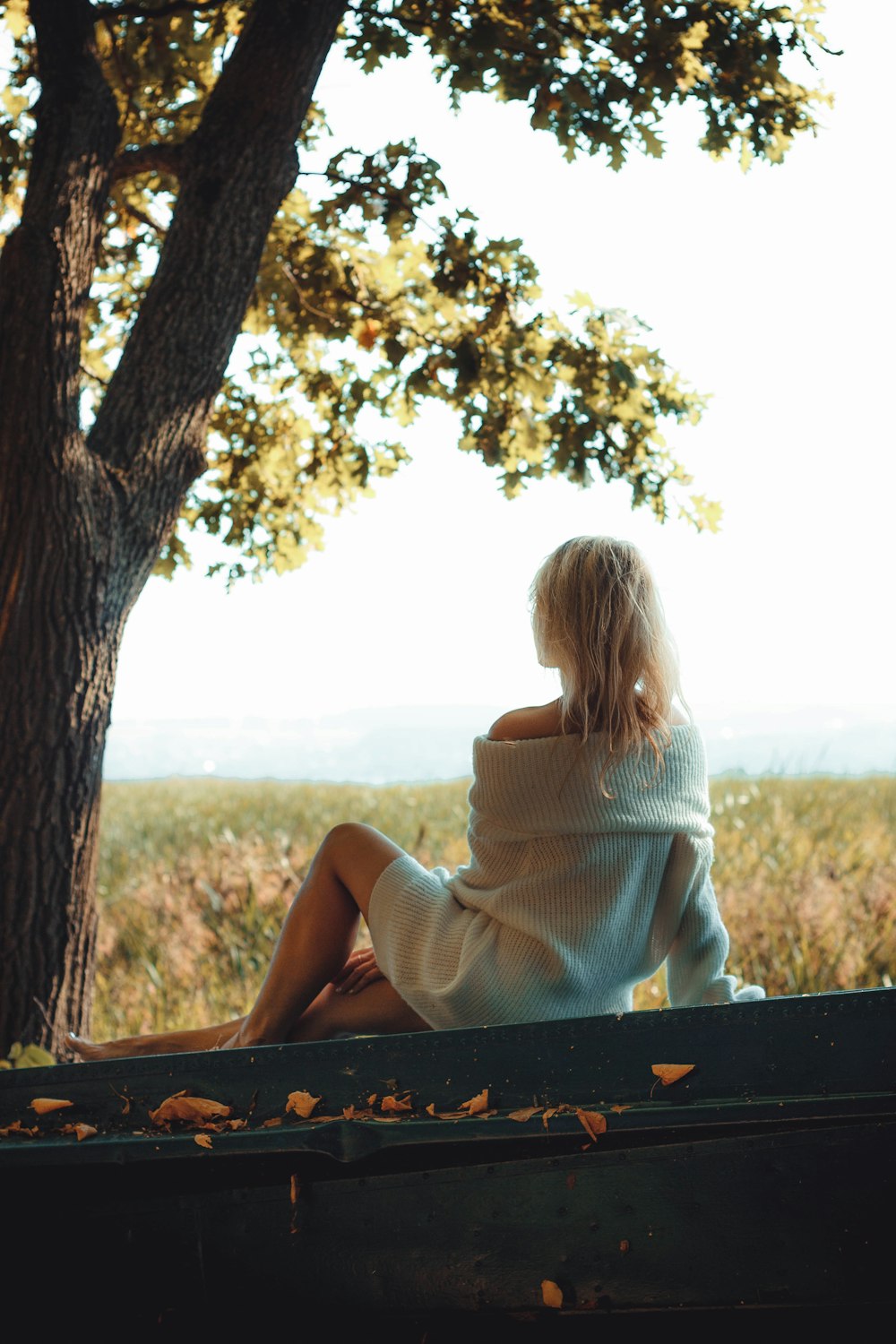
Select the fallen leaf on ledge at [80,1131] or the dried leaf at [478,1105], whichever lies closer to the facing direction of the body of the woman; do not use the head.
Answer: the fallen leaf on ledge

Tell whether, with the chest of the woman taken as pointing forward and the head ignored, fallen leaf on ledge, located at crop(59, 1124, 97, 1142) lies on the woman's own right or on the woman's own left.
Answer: on the woman's own left

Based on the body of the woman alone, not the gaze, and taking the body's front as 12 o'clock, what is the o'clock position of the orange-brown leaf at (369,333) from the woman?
The orange-brown leaf is roughly at 1 o'clock from the woman.

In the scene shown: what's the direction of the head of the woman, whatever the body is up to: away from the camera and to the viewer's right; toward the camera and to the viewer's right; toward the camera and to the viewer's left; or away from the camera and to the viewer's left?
away from the camera and to the viewer's left

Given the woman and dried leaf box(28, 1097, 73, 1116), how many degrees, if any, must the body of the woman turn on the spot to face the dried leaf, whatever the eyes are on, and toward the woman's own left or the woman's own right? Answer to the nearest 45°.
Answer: approximately 45° to the woman's own left

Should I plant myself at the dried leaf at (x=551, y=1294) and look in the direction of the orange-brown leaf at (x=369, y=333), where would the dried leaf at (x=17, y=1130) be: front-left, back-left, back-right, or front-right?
front-left

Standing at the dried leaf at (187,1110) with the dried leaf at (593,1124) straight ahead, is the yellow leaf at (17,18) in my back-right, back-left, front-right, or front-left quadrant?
back-left

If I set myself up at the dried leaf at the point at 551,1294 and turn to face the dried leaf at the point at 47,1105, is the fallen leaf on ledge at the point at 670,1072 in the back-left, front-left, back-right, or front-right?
back-right

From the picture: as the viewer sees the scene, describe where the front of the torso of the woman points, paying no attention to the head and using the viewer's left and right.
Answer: facing away from the viewer and to the left of the viewer
